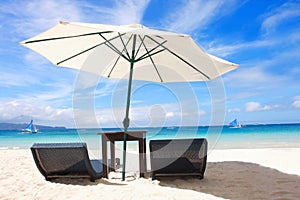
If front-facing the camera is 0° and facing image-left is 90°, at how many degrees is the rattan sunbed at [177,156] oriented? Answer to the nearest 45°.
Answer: approximately 180°

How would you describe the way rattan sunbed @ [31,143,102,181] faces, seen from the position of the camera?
facing away from the viewer and to the right of the viewer

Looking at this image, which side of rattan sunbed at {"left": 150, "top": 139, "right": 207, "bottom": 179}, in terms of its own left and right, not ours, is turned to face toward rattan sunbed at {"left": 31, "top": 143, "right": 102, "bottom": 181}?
left

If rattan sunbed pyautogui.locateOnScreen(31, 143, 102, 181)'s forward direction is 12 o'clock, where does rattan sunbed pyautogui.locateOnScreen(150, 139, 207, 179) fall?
rattan sunbed pyautogui.locateOnScreen(150, 139, 207, 179) is roughly at 2 o'clock from rattan sunbed pyautogui.locateOnScreen(31, 143, 102, 181).
